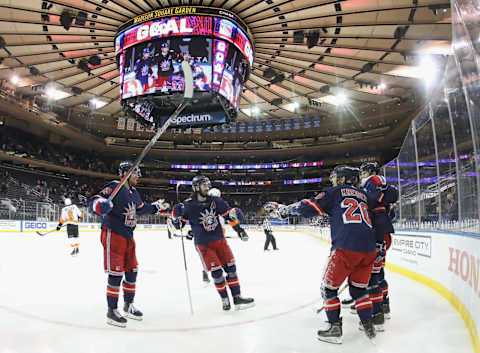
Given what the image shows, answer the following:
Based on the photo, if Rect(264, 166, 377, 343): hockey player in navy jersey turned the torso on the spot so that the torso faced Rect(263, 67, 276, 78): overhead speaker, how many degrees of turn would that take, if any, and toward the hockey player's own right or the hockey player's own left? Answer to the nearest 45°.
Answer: approximately 45° to the hockey player's own right

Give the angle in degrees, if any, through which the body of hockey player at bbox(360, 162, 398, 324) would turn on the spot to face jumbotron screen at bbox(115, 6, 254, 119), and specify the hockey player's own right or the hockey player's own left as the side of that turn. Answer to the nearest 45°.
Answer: approximately 45° to the hockey player's own right

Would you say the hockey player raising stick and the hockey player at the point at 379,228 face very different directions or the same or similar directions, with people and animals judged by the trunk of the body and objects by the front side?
very different directions

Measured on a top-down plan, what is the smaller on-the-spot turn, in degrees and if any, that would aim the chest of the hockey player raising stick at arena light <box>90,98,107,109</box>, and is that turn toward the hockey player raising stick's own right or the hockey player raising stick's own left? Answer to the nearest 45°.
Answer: approximately 135° to the hockey player raising stick's own left

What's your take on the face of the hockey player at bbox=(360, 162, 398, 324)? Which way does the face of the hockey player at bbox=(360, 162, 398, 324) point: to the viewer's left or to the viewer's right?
to the viewer's left

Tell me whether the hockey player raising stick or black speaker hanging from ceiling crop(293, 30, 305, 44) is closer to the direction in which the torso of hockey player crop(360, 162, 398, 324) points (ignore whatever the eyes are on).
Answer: the hockey player raising stick

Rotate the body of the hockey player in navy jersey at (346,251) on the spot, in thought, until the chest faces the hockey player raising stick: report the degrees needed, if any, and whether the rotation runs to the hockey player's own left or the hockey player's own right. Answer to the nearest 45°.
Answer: approximately 45° to the hockey player's own left

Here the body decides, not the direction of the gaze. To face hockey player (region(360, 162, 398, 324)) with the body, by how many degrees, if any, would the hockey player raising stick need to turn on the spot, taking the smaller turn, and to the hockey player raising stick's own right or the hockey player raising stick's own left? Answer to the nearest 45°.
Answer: approximately 45° to the hockey player raising stick's own left

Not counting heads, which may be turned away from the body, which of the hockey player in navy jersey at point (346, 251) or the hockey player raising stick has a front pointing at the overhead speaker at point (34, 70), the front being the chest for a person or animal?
the hockey player in navy jersey

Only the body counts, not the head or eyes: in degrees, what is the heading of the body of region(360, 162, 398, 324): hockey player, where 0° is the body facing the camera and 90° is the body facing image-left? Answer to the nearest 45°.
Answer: approximately 90°

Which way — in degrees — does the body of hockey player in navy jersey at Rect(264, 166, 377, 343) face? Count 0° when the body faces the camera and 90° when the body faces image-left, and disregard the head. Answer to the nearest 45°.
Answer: approximately 135°
